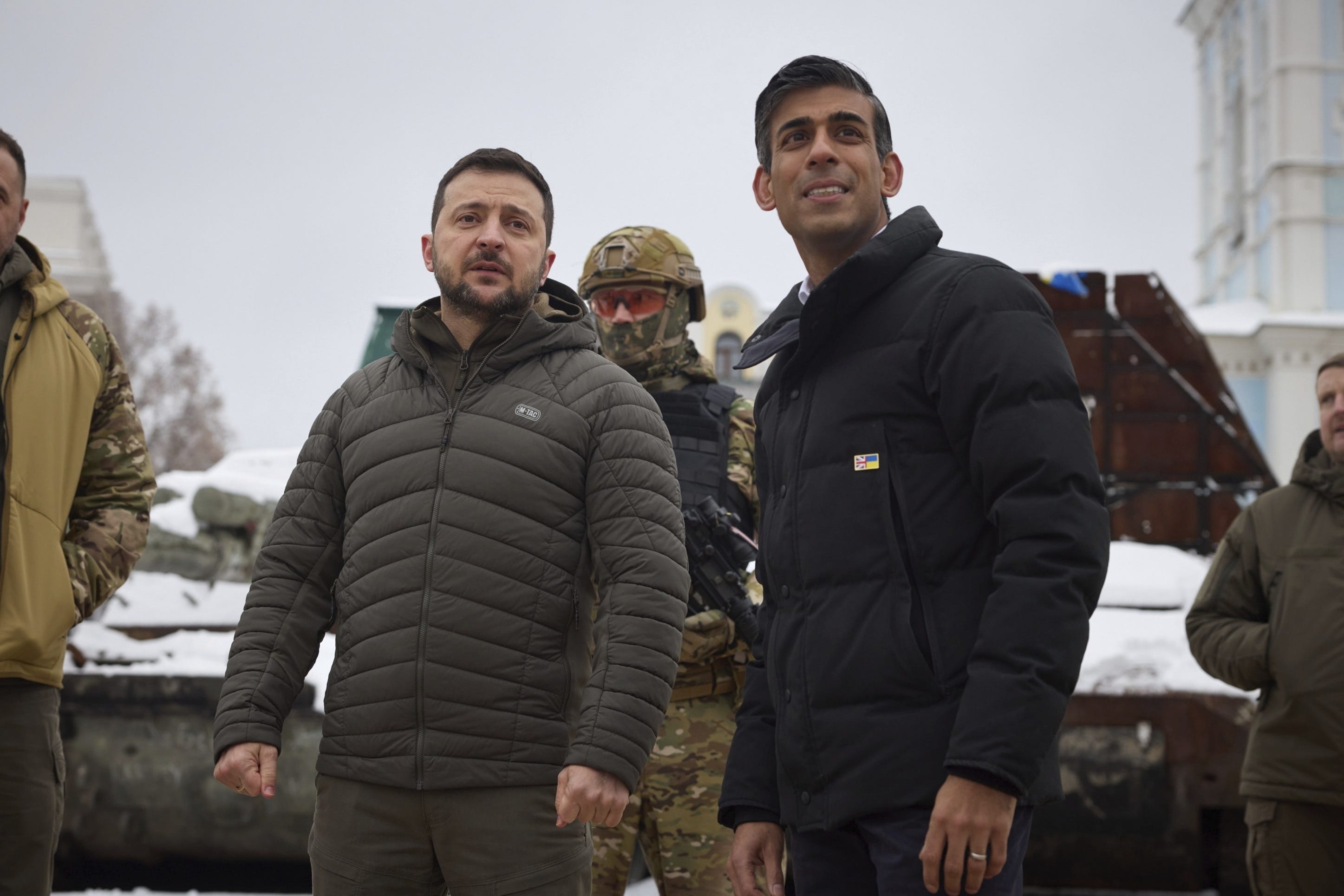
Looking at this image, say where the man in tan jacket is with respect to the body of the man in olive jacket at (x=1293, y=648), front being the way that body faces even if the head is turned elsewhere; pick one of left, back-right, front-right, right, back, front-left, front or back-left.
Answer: front-right

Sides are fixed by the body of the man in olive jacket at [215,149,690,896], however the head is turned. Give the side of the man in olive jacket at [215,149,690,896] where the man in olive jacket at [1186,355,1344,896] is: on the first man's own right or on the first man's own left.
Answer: on the first man's own left

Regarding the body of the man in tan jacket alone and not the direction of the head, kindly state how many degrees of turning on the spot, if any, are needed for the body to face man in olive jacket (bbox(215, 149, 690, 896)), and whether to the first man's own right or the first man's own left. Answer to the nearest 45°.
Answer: approximately 45° to the first man's own left

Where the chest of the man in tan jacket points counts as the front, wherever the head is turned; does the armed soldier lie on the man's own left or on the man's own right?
on the man's own left

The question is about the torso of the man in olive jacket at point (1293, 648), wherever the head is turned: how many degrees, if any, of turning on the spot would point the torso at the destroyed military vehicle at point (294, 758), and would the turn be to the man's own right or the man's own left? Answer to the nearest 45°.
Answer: approximately 90° to the man's own right

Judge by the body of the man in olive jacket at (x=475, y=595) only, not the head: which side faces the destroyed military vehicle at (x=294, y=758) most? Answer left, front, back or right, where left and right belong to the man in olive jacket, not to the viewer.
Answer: back

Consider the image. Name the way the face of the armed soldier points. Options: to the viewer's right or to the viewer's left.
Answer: to the viewer's left

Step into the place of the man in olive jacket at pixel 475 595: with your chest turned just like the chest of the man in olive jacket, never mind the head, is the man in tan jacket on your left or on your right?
on your right

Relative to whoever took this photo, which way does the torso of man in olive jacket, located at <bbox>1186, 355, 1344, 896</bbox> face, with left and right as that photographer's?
facing the viewer

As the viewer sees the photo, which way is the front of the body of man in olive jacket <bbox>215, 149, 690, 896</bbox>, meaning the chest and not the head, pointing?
toward the camera

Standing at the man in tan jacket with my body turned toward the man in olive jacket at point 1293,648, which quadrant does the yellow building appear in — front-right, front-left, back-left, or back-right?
front-left

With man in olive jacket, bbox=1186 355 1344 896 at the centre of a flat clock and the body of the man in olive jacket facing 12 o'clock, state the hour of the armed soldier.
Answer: The armed soldier is roughly at 2 o'clock from the man in olive jacket.
